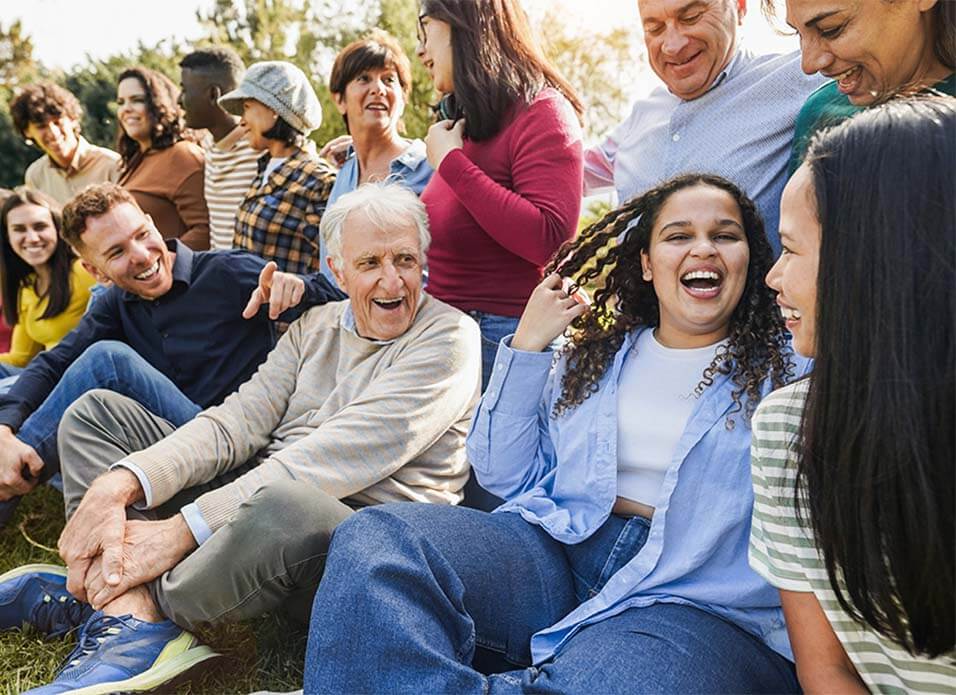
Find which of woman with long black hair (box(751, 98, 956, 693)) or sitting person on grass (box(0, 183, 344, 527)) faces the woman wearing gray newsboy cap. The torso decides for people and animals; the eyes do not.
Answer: the woman with long black hair

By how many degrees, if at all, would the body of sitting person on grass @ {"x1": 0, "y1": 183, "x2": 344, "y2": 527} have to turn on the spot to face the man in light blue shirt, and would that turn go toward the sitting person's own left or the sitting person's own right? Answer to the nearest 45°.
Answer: approximately 90° to the sitting person's own left

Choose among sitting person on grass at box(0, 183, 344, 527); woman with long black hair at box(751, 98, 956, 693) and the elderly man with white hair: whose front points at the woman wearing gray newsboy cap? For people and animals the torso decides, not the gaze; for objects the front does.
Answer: the woman with long black hair

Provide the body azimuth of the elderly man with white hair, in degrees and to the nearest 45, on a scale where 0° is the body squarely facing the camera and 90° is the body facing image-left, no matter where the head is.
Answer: approximately 45°

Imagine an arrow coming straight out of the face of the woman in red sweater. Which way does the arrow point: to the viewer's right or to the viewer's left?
to the viewer's left

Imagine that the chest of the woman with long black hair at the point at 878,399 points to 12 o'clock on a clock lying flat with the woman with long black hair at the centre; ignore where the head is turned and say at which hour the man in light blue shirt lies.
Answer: The man in light blue shirt is roughly at 1 o'clock from the woman with long black hair.

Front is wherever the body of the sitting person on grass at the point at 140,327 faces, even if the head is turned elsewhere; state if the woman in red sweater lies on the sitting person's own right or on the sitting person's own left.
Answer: on the sitting person's own left

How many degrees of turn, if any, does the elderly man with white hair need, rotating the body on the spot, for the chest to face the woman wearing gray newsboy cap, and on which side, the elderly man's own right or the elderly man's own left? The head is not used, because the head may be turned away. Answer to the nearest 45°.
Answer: approximately 135° to the elderly man's own right

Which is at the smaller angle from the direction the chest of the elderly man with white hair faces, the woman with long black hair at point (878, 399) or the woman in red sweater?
the woman with long black hair

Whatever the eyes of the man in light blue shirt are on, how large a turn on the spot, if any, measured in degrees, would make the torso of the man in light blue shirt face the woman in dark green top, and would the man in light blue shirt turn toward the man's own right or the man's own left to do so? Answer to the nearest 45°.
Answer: approximately 90° to the man's own left

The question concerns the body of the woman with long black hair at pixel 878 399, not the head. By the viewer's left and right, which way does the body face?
facing away from the viewer and to the left of the viewer
